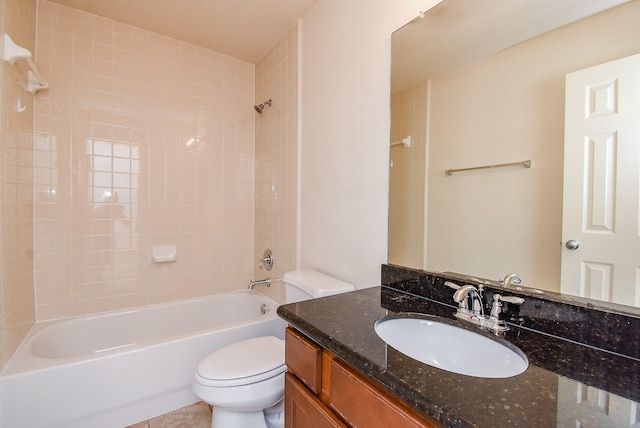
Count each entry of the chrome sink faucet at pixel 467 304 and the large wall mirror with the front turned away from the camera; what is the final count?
0

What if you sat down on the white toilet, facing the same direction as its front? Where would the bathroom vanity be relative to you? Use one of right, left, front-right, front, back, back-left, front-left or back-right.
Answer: left

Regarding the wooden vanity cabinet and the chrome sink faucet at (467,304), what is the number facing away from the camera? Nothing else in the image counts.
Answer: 0

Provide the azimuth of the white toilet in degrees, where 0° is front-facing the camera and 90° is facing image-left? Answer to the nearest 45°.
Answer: approximately 45°

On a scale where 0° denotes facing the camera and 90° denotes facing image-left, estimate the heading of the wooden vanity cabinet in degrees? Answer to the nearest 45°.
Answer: approximately 45°

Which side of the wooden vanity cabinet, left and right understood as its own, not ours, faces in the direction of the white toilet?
right

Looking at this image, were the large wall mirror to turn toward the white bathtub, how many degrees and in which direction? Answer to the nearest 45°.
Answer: approximately 45° to its right

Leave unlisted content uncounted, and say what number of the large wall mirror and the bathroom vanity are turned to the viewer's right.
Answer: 0

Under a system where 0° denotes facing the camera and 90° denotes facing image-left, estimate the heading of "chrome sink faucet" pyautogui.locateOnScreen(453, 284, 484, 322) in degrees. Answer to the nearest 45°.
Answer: approximately 45°

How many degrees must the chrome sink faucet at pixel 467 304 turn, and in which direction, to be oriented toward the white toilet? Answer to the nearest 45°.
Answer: approximately 45° to its right

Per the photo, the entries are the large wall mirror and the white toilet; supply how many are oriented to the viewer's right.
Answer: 0

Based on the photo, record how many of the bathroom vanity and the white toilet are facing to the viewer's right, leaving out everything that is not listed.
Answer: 0

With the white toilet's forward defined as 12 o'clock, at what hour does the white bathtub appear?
The white bathtub is roughly at 2 o'clock from the white toilet.
